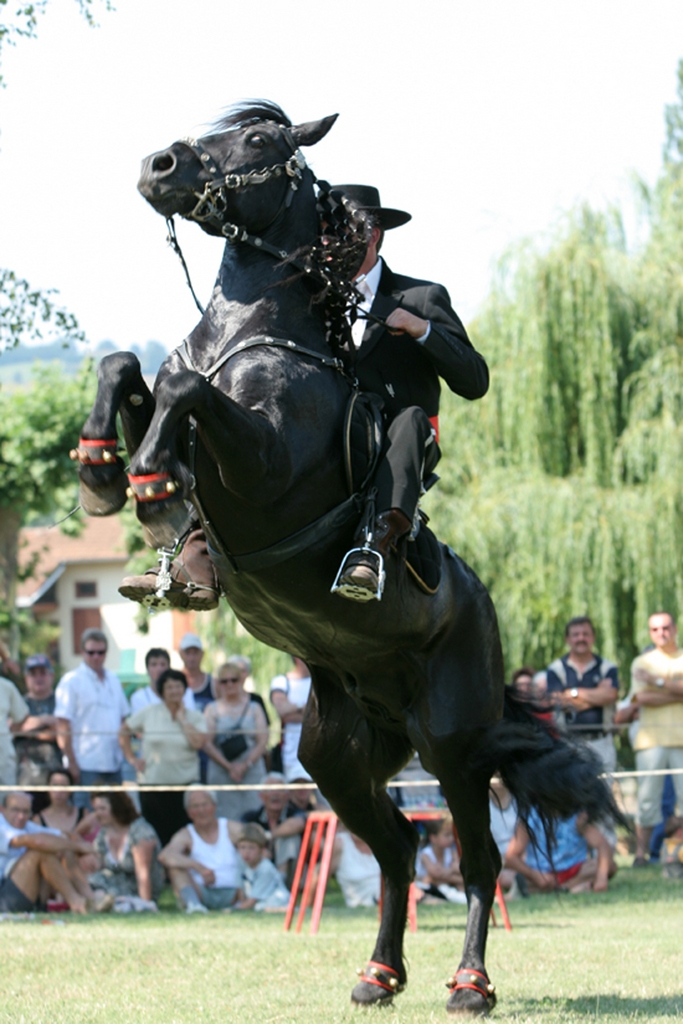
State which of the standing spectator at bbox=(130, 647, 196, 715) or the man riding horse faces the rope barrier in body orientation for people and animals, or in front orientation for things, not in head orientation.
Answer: the standing spectator

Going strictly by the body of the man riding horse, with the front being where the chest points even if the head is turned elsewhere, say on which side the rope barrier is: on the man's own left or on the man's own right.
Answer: on the man's own right

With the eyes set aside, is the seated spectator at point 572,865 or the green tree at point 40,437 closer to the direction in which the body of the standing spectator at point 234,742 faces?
the seated spectator

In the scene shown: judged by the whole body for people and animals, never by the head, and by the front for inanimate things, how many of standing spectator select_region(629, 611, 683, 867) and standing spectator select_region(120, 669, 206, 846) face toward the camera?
2

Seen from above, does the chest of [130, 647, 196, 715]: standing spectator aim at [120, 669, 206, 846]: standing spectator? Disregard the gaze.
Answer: yes

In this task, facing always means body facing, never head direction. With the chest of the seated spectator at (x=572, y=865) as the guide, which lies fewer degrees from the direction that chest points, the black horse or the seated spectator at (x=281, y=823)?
the black horse

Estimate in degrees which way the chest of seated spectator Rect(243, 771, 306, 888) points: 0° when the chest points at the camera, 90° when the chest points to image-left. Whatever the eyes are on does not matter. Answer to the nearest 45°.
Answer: approximately 0°

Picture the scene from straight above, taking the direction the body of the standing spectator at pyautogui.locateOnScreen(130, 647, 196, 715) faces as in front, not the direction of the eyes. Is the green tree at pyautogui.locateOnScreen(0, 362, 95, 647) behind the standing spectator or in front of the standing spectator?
behind
